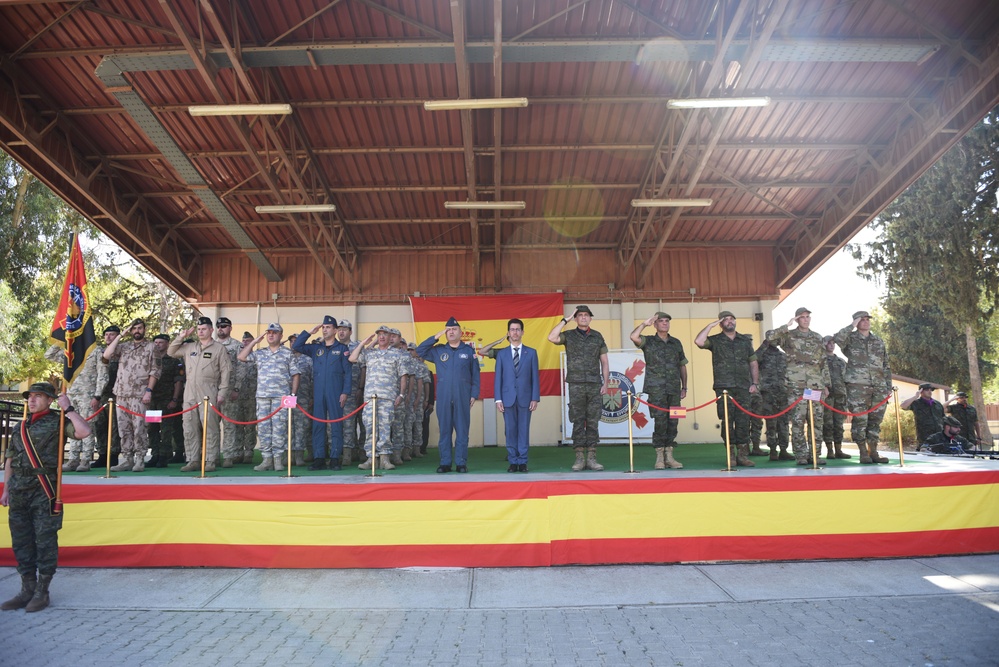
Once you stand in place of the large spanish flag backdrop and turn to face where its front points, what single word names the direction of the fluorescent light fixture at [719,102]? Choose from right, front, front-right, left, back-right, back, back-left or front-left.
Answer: front-left

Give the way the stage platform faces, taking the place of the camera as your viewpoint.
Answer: facing the viewer

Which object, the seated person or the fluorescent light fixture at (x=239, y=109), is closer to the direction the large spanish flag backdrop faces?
the fluorescent light fixture

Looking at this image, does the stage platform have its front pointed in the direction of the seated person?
no

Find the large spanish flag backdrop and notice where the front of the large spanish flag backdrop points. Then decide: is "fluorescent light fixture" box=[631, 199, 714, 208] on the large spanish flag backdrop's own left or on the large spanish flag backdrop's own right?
on the large spanish flag backdrop's own left

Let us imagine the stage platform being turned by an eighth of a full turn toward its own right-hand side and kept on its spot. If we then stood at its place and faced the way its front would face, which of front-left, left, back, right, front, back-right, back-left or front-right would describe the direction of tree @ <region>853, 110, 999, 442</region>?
back

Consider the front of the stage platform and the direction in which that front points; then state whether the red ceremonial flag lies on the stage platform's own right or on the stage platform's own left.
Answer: on the stage platform's own right

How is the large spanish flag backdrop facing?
toward the camera

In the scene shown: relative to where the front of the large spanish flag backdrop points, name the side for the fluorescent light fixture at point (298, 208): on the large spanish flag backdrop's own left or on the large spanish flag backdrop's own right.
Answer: on the large spanish flag backdrop's own right

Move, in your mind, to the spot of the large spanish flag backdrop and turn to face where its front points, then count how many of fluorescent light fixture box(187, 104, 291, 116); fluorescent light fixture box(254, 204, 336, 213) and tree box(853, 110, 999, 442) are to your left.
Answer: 1

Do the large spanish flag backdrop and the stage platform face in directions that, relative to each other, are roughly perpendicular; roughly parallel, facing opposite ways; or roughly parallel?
roughly parallel

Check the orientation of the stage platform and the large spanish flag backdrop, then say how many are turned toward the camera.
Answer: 2

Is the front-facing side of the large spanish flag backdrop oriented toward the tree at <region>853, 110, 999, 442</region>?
no

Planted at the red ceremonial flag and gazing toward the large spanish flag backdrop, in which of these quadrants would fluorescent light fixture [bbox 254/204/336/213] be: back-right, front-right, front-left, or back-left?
front-left

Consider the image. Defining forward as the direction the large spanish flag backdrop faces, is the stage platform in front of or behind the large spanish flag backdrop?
in front
